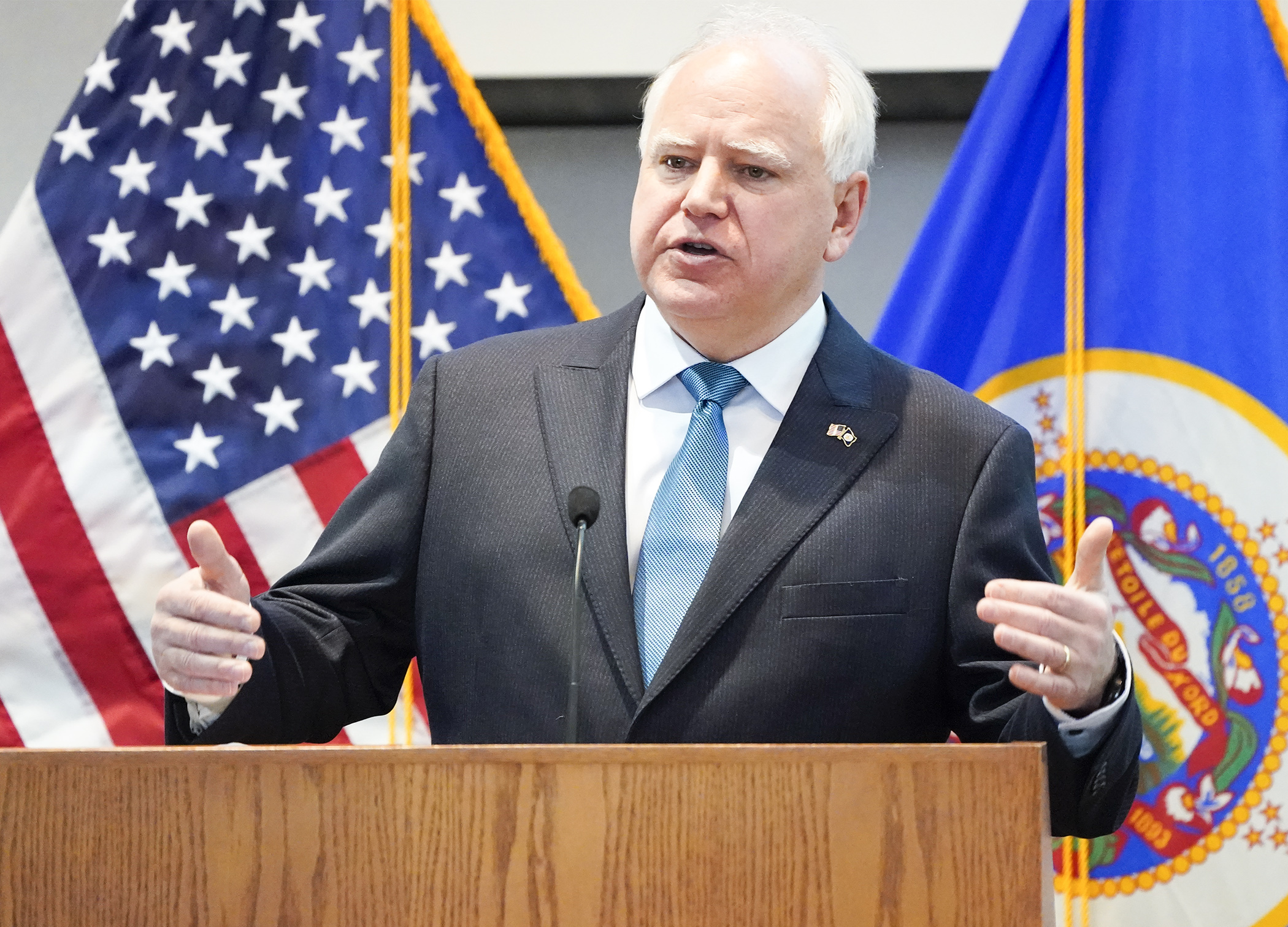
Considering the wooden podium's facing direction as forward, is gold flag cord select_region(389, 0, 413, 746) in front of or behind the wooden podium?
behind

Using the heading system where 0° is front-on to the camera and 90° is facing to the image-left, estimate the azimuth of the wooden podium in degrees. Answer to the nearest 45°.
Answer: approximately 0°

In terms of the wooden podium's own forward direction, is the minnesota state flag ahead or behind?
behind

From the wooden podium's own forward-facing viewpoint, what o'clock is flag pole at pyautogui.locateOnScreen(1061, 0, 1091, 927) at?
The flag pole is roughly at 7 o'clock from the wooden podium.

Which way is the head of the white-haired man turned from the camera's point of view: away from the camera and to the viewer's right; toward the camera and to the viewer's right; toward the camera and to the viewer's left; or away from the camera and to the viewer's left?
toward the camera and to the viewer's left

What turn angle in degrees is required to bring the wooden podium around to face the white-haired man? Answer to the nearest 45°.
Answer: approximately 180°
